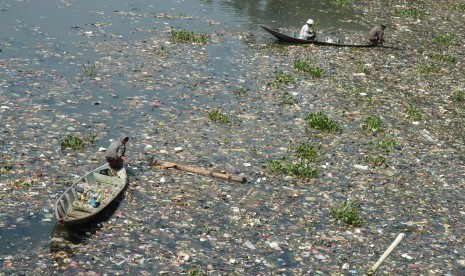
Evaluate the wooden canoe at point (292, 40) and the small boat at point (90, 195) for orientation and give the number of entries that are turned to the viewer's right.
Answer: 0

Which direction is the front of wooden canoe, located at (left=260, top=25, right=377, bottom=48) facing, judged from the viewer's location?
facing to the left of the viewer

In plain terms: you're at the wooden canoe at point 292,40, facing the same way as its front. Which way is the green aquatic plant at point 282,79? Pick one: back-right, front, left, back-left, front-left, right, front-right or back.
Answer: left

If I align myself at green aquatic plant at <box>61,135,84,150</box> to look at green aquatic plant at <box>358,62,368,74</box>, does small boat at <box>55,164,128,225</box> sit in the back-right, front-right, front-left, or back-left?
back-right

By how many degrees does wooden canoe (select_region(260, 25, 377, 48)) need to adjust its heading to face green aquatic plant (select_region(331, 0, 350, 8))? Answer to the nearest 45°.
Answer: approximately 90° to its right

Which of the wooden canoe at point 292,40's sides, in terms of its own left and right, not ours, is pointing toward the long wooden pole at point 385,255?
left

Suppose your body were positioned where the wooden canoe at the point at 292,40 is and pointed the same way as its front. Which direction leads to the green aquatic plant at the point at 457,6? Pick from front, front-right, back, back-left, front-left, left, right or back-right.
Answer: back-right
